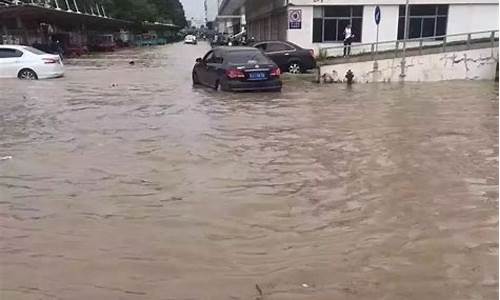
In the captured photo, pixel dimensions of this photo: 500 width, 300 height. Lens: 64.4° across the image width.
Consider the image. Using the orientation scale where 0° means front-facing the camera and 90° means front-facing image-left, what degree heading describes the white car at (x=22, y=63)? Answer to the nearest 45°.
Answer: approximately 90°

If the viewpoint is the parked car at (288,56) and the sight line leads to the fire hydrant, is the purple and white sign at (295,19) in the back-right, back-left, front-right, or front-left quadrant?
back-left

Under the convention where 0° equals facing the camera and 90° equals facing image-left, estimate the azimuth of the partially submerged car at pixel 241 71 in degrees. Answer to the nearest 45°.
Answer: approximately 135°

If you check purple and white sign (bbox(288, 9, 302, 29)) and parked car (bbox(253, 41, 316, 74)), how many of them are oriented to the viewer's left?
1

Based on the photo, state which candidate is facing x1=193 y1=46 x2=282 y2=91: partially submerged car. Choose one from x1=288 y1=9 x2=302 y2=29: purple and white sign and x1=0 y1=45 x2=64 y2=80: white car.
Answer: the purple and white sign

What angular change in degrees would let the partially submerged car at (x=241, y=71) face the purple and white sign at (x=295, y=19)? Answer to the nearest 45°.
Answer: approximately 45° to its right

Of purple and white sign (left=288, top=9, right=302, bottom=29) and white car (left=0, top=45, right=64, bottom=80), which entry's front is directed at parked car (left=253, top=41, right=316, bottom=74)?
the purple and white sign
